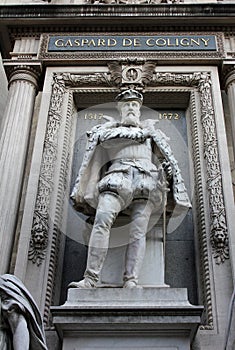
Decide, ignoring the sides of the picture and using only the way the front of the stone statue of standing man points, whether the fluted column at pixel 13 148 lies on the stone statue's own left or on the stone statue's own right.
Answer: on the stone statue's own right

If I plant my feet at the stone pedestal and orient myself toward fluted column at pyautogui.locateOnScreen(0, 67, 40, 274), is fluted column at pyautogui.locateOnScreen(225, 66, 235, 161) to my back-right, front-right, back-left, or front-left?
back-right

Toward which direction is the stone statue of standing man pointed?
toward the camera
